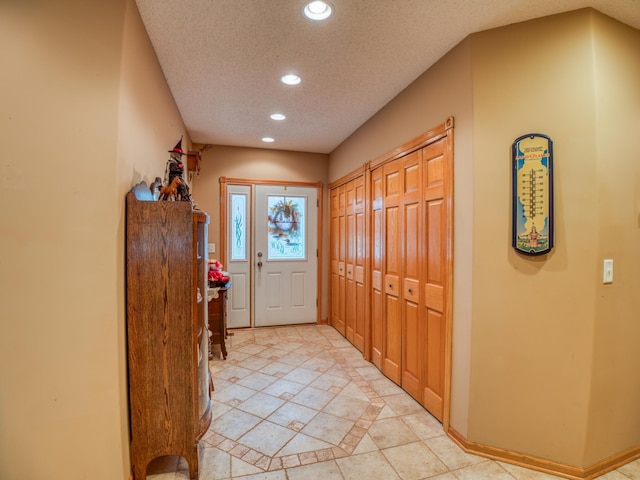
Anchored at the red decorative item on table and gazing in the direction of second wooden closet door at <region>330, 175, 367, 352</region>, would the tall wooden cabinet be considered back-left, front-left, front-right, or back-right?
back-right

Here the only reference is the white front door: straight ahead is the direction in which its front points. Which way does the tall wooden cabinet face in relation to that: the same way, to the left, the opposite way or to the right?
to the left

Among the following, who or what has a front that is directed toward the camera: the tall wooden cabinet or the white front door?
the white front door

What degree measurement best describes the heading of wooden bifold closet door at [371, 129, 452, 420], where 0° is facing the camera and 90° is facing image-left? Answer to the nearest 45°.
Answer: approximately 45°

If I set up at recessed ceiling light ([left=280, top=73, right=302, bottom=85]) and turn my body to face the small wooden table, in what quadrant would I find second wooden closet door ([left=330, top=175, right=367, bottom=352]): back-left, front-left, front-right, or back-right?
front-right

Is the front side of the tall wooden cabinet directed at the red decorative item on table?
no

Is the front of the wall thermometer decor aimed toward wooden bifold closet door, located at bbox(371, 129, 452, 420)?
no

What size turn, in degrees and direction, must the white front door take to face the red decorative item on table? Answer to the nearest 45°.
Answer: approximately 45° to its right

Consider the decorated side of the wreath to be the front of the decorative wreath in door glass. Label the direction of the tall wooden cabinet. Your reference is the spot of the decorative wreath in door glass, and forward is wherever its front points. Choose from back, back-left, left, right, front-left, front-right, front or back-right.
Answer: front

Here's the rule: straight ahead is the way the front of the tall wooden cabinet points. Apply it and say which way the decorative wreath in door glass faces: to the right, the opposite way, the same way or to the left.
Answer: to the right

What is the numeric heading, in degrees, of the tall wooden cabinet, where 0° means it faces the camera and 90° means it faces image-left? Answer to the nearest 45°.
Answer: approximately 270°

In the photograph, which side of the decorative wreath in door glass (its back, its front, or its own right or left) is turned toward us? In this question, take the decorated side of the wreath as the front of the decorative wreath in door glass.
front

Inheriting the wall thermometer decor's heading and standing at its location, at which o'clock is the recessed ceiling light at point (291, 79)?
The recessed ceiling light is roughly at 3 o'clock from the wall thermometer decor.

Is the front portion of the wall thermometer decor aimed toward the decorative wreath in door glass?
no
